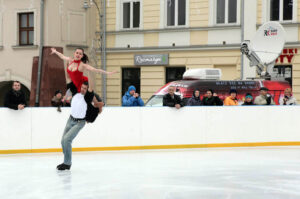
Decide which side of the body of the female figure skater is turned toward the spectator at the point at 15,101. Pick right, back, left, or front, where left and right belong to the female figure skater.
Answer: right

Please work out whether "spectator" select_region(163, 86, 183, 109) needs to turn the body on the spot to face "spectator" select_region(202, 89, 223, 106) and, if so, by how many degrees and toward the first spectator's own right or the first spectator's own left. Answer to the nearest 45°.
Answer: approximately 135° to the first spectator's own left

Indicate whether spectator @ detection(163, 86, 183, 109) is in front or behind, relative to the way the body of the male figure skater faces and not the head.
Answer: behind

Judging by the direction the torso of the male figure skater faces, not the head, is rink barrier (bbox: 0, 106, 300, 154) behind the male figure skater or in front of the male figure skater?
behind

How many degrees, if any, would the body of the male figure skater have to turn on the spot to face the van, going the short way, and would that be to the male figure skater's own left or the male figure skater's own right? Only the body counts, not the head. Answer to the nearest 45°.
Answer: approximately 180°

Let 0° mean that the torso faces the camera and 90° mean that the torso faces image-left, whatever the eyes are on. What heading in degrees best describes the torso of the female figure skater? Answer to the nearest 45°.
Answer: approximately 45°

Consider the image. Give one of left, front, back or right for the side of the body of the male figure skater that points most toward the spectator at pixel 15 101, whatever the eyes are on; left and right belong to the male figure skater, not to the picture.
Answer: right

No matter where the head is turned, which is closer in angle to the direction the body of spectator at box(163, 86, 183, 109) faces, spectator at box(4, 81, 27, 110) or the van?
the spectator

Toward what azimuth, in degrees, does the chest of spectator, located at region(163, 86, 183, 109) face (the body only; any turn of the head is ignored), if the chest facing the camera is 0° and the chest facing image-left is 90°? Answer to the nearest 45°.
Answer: approximately 0°

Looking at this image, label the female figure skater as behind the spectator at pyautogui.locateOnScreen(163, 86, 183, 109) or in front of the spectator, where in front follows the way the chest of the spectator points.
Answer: in front

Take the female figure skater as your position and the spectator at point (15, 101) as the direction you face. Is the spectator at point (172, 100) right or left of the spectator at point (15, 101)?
right

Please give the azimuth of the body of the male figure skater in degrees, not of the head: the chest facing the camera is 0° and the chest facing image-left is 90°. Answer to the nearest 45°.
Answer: approximately 45°

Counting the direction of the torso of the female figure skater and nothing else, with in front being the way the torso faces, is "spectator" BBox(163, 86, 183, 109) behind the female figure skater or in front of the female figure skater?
behind
